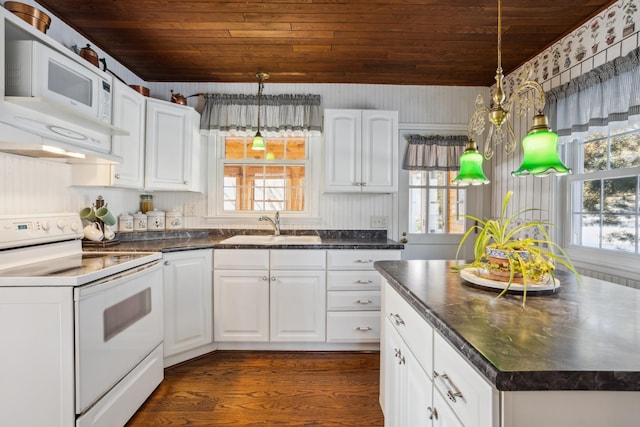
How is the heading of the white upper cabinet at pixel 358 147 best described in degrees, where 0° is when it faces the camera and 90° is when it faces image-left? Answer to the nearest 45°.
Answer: approximately 0°

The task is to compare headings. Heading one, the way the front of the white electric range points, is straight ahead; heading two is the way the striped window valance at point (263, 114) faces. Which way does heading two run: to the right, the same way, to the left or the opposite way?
to the right

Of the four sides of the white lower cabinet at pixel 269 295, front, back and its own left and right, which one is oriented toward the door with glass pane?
left

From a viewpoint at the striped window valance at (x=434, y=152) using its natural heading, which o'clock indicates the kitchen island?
The kitchen island is roughly at 12 o'clock from the striped window valance.

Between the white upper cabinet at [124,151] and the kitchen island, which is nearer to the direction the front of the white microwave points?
the kitchen island

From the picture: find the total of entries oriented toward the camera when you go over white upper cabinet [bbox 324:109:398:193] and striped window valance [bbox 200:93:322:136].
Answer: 2

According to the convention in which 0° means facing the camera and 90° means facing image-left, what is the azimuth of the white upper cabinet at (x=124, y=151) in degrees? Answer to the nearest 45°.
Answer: approximately 315°

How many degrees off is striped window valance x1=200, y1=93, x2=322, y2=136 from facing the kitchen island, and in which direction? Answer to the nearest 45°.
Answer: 0° — it already faces it

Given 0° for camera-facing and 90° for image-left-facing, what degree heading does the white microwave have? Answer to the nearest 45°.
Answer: approximately 315°

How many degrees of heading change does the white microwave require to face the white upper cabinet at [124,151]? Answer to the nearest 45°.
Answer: approximately 90° to its left
